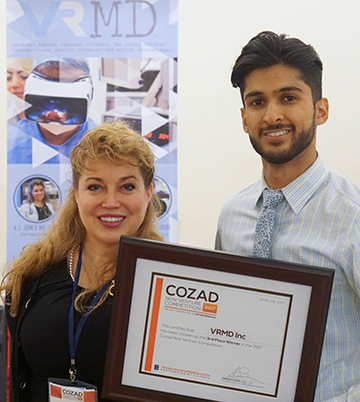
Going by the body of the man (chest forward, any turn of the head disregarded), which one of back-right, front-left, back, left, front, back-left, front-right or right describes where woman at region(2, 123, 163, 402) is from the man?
front-right

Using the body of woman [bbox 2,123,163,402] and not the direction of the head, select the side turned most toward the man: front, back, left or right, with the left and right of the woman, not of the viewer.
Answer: left
